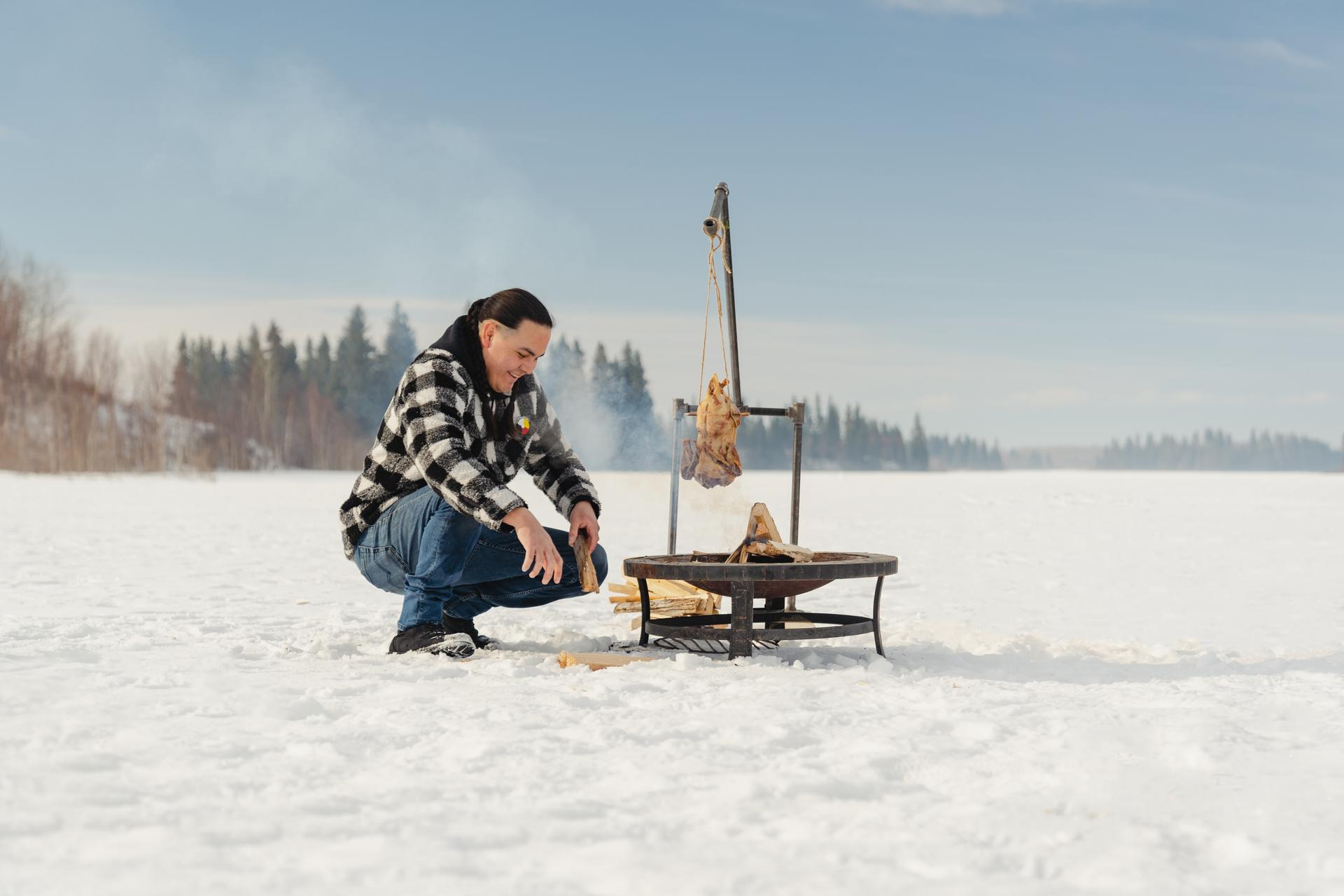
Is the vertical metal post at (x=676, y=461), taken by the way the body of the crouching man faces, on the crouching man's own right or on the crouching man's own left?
on the crouching man's own left

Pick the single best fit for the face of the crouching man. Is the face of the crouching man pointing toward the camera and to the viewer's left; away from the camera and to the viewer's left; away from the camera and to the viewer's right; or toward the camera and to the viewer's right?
toward the camera and to the viewer's right

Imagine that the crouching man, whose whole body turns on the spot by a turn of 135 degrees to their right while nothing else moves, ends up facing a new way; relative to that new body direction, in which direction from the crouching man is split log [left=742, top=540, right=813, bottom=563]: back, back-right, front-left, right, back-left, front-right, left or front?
back

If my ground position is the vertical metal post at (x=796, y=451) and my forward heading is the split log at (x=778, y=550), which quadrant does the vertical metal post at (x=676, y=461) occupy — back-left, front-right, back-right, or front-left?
front-right

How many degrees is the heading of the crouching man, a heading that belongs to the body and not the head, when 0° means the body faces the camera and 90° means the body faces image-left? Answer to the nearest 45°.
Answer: approximately 315°
